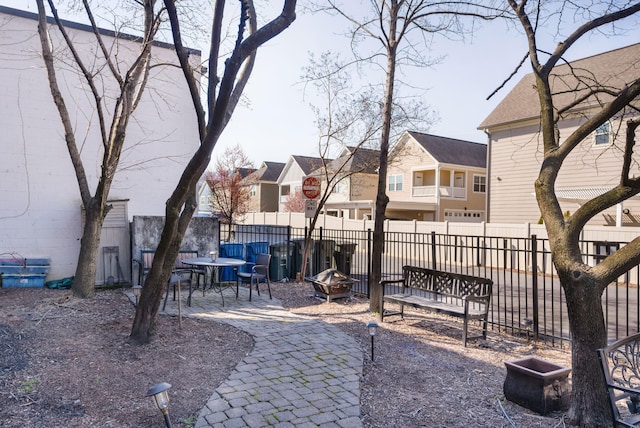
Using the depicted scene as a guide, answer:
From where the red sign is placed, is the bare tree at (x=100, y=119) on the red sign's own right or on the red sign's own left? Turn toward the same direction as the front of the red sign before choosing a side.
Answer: on the red sign's own right

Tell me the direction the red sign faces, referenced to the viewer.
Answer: facing the viewer

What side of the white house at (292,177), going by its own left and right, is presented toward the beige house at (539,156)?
left

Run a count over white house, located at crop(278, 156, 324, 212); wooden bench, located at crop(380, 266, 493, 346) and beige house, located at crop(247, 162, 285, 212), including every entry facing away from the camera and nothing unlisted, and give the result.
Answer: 0

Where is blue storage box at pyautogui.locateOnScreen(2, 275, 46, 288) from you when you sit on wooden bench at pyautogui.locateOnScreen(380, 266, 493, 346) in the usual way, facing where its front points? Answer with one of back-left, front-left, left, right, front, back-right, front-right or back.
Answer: front-right

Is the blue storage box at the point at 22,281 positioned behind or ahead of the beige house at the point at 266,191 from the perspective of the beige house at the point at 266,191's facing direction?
ahead

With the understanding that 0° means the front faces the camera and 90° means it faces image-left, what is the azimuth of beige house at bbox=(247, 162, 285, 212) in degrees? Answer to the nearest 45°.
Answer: approximately 45°

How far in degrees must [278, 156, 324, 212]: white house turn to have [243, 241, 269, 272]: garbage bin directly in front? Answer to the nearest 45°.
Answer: approximately 45° to its left

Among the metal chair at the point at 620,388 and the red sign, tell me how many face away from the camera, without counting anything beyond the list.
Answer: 0

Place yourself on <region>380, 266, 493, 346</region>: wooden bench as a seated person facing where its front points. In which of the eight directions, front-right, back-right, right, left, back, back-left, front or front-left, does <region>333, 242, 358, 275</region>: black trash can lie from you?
right

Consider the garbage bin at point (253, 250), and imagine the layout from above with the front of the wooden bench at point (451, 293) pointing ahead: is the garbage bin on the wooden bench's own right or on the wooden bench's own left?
on the wooden bench's own right

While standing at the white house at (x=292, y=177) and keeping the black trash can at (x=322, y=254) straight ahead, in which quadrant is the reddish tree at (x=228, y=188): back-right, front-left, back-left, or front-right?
front-right

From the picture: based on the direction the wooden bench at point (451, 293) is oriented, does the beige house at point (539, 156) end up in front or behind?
behind

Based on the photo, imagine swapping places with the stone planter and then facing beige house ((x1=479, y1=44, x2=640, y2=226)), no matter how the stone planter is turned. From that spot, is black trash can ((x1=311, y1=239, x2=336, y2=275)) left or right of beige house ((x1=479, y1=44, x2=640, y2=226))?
left
